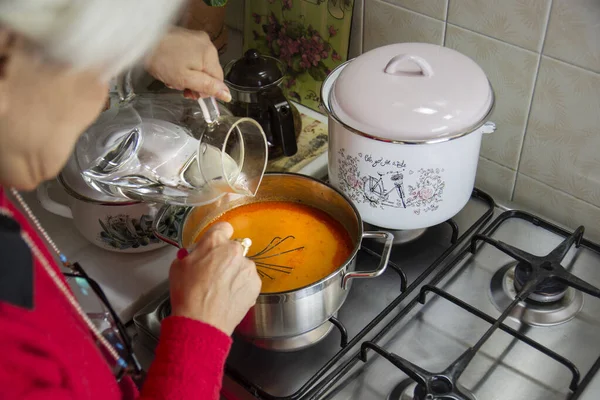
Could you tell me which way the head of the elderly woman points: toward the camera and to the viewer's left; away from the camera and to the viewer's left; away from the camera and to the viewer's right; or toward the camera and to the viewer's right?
away from the camera and to the viewer's right

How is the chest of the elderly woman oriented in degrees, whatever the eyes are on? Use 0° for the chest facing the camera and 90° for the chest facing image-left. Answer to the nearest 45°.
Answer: approximately 225°
